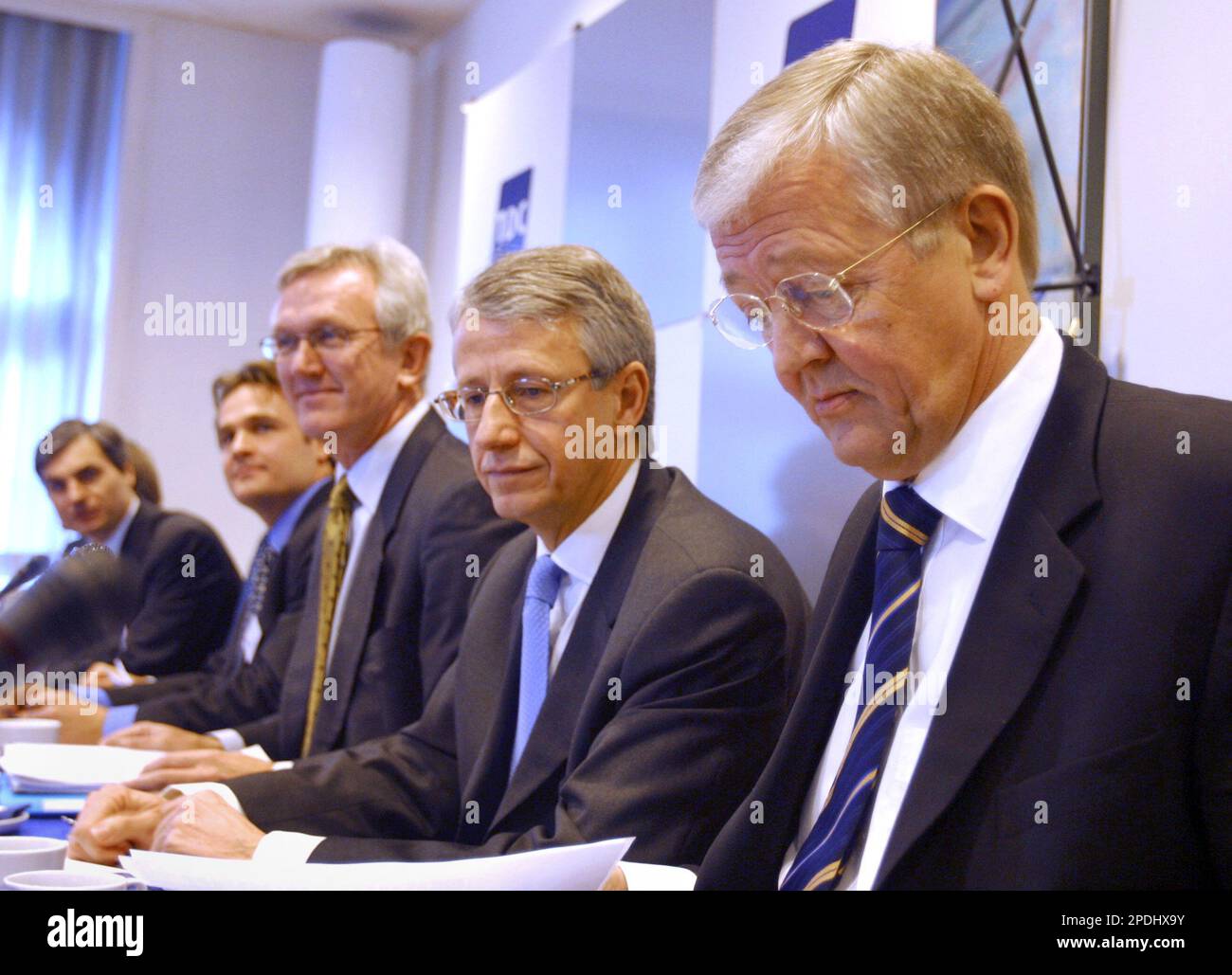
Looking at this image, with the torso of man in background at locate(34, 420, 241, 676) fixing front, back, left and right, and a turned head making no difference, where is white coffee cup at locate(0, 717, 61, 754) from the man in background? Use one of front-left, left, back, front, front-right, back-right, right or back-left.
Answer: front-left

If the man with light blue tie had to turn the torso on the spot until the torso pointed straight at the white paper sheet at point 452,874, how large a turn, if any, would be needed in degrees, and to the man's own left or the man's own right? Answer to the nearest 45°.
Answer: approximately 45° to the man's own left

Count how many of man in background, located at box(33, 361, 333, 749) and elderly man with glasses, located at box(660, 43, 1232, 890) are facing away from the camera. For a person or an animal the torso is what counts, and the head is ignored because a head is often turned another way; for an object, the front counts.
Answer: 0

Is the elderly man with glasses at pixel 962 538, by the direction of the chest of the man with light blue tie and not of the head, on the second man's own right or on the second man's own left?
on the second man's own left

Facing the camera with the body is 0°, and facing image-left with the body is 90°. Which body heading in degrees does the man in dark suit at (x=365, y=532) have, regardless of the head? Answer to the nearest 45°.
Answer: approximately 45°

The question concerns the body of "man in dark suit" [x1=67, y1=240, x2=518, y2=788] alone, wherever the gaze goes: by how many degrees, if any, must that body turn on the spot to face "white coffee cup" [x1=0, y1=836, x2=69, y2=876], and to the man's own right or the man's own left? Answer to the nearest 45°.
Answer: approximately 45° to the man's own left

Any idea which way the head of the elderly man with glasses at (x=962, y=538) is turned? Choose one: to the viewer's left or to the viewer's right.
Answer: to the viewer's left

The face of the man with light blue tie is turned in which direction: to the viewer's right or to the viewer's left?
to the viewer's left

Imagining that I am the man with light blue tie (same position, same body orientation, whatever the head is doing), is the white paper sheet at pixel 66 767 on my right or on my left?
on my right

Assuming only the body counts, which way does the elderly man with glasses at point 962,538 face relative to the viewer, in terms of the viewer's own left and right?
facing the viewer and to the left of the viewer

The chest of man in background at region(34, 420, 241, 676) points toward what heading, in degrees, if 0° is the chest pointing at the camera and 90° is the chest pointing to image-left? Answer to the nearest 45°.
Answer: approximately 45°
